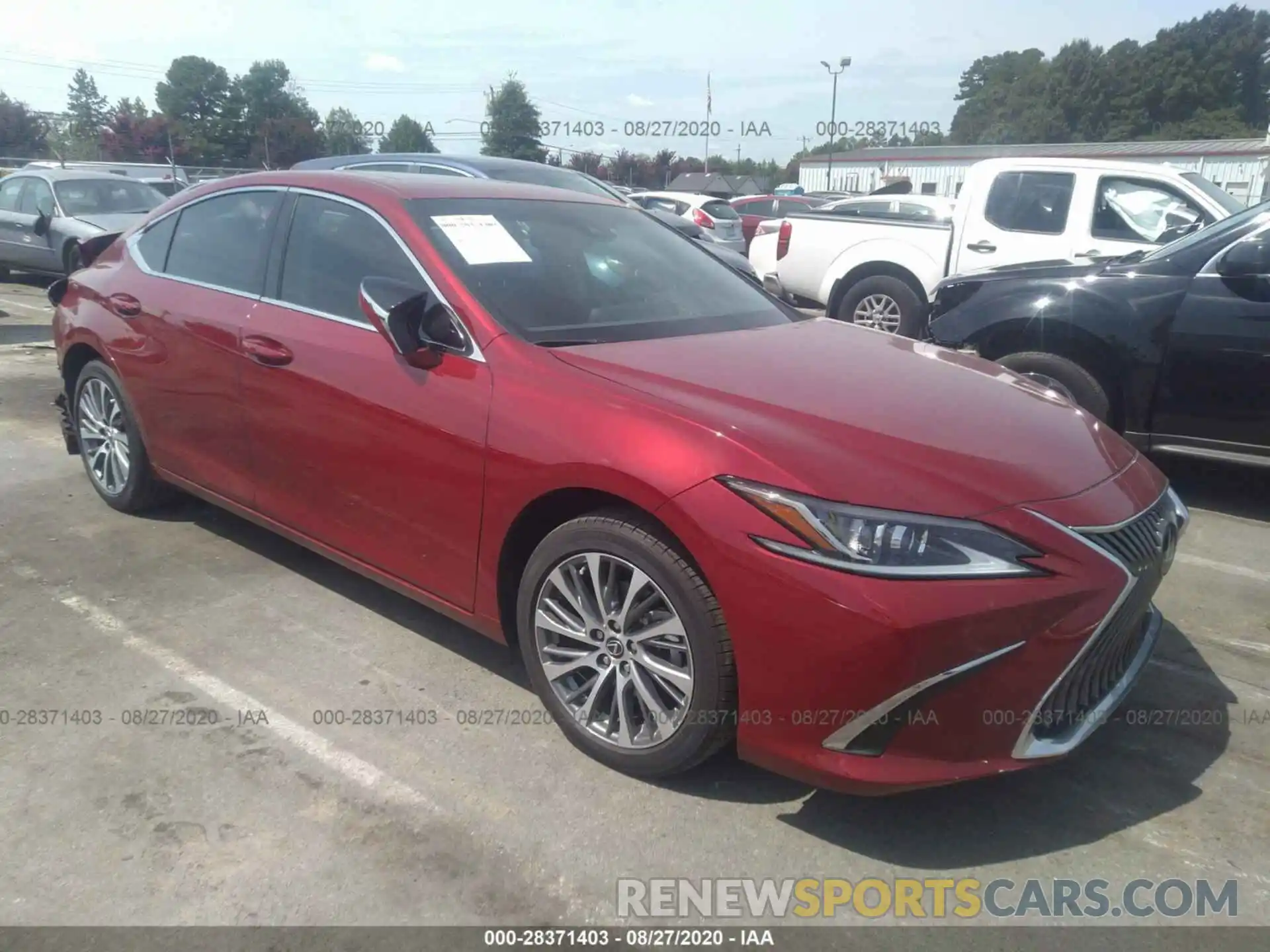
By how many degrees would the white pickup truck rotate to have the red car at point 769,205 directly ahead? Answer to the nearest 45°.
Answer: approximately 90° to its left

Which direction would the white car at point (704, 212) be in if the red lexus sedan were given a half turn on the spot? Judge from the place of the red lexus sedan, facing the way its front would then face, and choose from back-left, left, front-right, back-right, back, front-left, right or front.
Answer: front-right

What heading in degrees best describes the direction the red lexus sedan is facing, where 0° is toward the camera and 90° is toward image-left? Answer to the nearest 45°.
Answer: approximately 315°

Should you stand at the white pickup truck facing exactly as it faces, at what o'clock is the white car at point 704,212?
The white car is roughly at 8 o'clock from the white pickup truck.

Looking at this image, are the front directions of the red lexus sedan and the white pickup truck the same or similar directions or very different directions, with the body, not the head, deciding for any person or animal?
same or similar directions

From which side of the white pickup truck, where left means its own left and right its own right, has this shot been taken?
right

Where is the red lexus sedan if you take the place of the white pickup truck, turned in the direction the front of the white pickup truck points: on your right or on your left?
on your right

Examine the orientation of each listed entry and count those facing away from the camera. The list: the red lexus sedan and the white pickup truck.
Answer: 0

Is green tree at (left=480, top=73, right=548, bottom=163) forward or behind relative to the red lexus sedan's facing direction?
behind

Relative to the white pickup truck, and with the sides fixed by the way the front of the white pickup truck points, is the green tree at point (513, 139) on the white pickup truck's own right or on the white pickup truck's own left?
on the white pickup truck's own left

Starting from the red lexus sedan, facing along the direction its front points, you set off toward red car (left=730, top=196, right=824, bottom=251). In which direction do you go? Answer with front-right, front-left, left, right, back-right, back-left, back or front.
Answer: back-left
